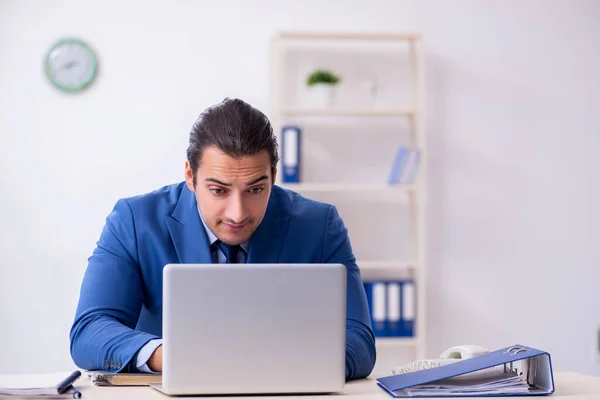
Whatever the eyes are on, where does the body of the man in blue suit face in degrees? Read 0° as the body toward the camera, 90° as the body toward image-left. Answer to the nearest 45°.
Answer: approximately 0°

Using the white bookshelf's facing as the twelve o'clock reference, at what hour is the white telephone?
The white telephone is roughly at 12 o'clock from the white bookshelf.

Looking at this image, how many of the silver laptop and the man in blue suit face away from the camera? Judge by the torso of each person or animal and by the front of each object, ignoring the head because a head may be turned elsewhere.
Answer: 1

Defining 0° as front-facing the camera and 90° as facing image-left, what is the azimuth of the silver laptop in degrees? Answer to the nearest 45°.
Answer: approximately 180°
